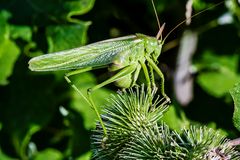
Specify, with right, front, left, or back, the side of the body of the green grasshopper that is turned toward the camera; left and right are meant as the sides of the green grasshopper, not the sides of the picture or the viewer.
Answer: right

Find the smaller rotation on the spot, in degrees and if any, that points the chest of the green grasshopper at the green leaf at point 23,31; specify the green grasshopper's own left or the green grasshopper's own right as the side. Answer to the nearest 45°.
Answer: approximately 135° to the green grasshopper's own left
